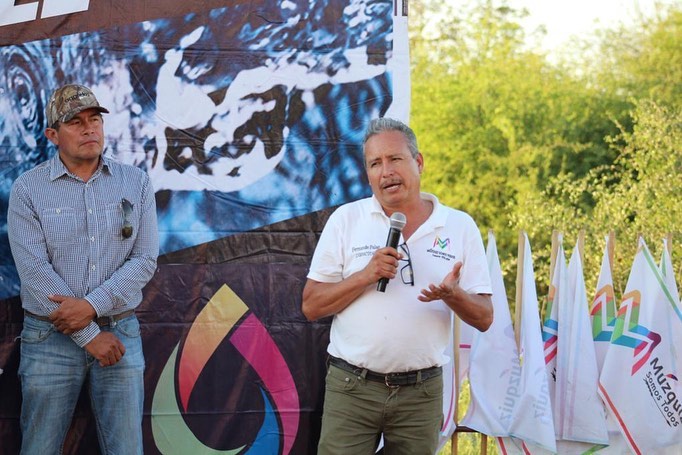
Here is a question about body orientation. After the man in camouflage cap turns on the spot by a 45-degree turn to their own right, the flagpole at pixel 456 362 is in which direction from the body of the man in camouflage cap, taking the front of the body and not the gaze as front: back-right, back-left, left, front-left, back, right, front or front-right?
back-left

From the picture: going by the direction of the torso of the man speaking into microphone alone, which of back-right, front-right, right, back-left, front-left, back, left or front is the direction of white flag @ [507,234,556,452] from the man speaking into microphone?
back-left

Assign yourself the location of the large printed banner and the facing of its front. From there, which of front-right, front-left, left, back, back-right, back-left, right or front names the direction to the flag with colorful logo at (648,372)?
left

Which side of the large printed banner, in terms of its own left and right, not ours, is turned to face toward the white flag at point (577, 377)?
left

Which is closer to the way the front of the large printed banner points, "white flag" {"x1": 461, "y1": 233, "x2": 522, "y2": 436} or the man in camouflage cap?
the man in camouflage cap

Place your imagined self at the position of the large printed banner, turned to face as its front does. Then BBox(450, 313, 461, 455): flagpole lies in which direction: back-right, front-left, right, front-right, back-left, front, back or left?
left

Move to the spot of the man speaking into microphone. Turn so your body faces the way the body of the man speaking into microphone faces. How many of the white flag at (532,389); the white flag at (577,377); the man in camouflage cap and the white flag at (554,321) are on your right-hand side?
1

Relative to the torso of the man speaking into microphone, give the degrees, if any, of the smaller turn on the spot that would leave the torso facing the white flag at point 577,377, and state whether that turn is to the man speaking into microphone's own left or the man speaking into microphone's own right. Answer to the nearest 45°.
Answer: approximately 135° to the man speaking into microphone's own left

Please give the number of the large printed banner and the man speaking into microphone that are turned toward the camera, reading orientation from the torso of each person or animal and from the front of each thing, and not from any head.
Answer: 2

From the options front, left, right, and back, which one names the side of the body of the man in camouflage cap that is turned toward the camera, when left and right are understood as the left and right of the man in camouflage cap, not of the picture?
front
